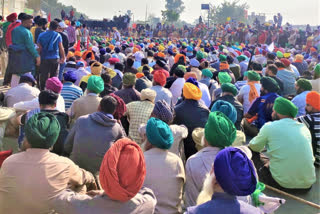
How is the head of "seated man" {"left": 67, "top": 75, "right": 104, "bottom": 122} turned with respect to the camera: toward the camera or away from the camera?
away from the camera

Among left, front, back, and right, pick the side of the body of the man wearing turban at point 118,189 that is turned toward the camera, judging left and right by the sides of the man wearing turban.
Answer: back

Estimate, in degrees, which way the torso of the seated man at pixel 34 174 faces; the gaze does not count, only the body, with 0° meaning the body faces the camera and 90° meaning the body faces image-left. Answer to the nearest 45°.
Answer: approximately 180°

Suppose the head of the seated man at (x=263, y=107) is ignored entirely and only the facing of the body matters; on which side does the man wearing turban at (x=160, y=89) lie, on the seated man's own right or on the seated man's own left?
on the seated man's own left

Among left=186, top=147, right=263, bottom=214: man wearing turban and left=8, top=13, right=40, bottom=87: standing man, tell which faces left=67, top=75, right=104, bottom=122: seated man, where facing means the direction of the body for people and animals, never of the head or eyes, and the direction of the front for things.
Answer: the man wearing turban

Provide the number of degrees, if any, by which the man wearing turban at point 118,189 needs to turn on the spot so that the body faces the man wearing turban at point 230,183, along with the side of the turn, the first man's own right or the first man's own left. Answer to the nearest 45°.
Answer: approximately 90° to the first man's own right

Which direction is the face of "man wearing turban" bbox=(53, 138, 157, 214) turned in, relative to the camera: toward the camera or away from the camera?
away from the camera

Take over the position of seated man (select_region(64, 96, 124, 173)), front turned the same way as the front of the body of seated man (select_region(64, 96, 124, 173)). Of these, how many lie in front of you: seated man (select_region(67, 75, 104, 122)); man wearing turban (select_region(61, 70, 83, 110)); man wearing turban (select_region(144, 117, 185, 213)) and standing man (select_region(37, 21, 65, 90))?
3

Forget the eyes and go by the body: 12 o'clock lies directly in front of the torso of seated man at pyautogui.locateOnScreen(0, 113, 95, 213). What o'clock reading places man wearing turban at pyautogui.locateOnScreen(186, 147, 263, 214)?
The man wearing turban is roughly at 4 o'clock from the seated man.

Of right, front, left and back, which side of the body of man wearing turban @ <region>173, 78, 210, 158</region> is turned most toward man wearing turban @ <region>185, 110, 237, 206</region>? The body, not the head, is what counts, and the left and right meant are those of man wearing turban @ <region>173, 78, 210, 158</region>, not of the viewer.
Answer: back

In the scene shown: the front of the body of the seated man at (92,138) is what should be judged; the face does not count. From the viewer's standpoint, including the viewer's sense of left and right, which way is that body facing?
facing away from the viewer

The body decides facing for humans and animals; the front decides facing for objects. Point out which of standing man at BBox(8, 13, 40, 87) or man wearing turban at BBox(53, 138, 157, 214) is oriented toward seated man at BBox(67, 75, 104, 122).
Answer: the man wearing turban

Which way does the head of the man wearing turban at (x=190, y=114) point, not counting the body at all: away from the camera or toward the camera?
away from the camera

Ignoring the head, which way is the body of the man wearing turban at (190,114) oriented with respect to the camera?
away from the camera

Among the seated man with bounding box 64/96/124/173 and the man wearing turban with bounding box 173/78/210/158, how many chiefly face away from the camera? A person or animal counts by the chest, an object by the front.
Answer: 2
